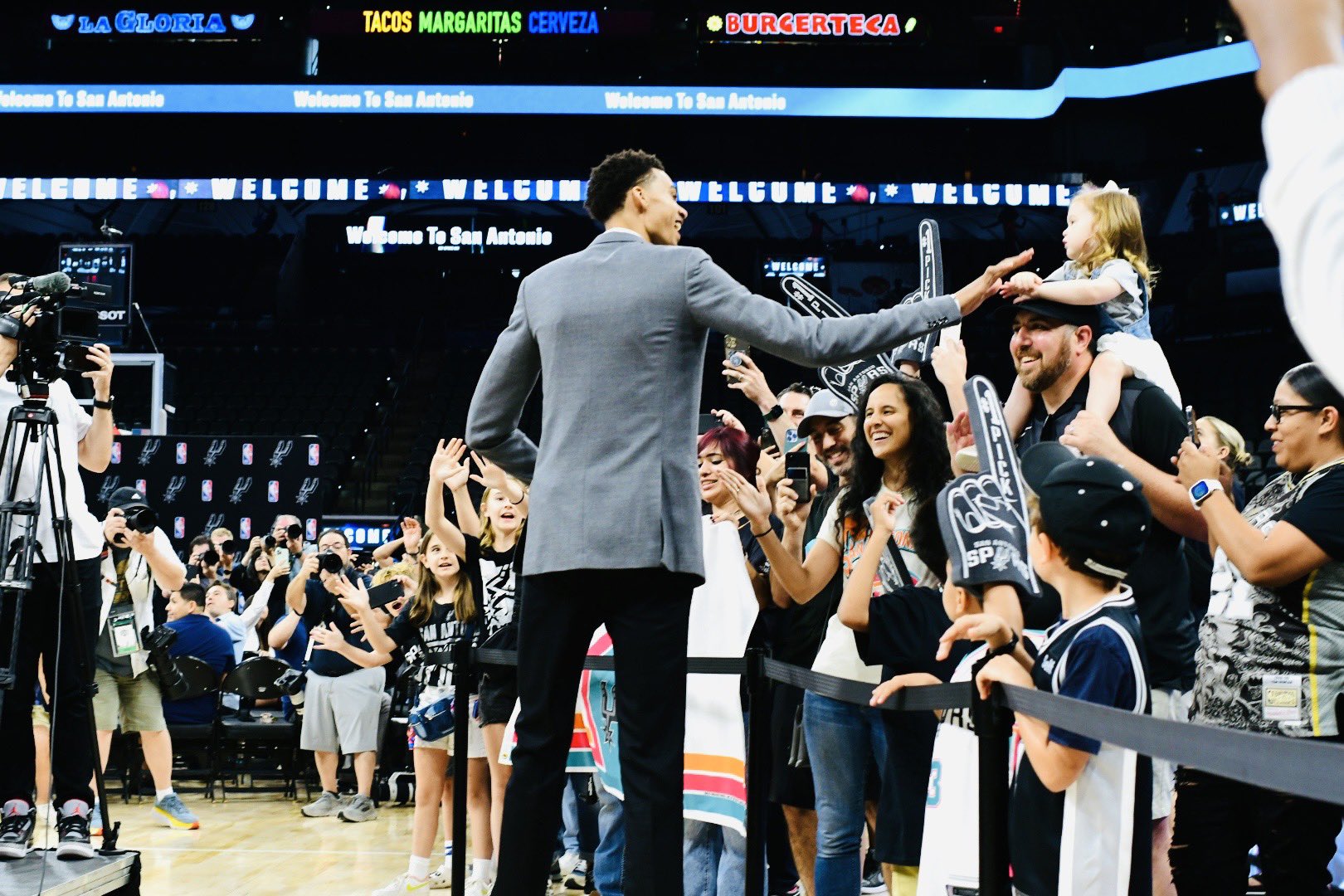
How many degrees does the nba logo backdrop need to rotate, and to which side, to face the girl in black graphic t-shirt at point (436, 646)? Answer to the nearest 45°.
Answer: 0° — it already faces them

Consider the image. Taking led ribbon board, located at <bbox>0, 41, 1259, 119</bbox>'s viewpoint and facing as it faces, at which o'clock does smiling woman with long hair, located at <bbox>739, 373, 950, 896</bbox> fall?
The smiling woman with long hair is roughly at 12 o'clock from the led ribbon board.

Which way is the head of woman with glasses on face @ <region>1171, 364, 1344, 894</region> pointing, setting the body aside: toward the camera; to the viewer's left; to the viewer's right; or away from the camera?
to the viewer's left

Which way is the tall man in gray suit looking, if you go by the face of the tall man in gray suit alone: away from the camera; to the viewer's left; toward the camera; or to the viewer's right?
to the viewer's right

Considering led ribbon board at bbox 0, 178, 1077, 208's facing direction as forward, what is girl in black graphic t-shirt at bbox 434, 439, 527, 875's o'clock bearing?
The girl in black graphic t-shirt is roughly at 12 o'clock from the led ribbon board.

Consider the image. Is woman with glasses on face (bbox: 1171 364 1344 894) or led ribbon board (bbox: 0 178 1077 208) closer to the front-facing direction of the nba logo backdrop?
the woman with glasses on face

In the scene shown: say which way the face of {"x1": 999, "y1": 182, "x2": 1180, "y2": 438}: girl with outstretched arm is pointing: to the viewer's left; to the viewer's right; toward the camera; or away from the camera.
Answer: to the viewer's left

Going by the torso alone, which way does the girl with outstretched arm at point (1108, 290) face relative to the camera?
to the viewer's left

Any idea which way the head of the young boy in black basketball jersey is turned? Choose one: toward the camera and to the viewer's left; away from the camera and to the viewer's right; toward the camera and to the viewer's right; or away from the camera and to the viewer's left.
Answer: away from the camera and to the viewer's left

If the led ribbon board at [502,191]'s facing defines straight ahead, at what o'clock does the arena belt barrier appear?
The arena belt barrier is roughly at 12 o'clock from the led ribbon board.

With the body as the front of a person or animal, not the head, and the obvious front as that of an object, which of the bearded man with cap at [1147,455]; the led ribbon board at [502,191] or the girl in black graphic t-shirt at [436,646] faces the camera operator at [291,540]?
the led ribbon board

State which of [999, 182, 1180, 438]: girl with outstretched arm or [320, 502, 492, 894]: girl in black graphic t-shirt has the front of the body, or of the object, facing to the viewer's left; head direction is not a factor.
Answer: the girl with outstretched arm

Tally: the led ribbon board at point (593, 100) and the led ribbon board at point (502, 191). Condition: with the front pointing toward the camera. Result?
2
